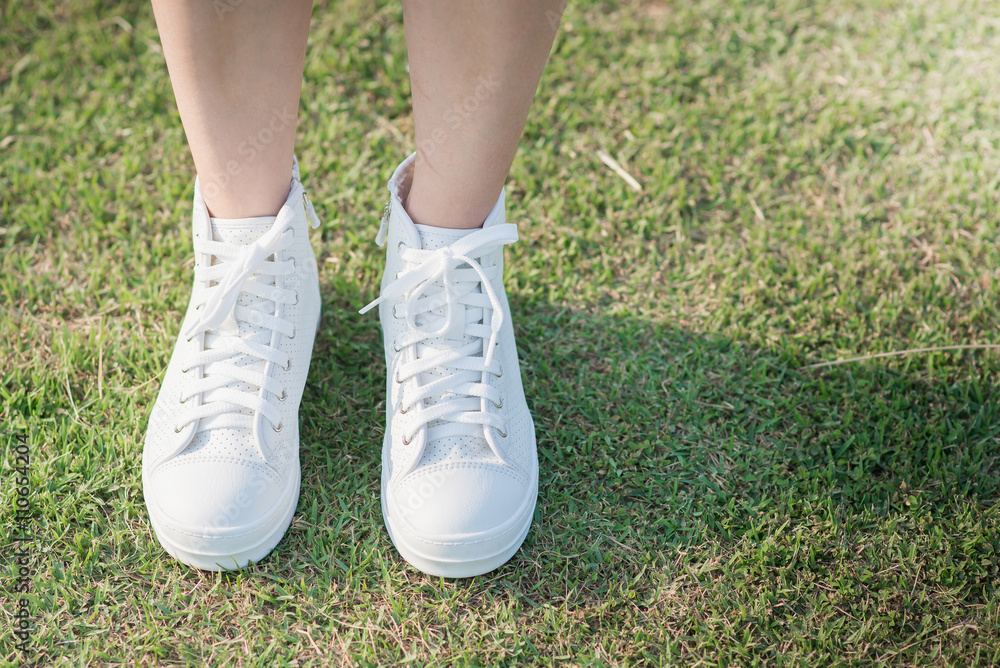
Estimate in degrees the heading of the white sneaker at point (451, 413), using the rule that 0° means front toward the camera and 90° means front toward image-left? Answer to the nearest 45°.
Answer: approximately 0°

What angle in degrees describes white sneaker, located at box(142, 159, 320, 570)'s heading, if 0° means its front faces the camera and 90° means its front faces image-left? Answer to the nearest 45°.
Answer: approximately 0°
